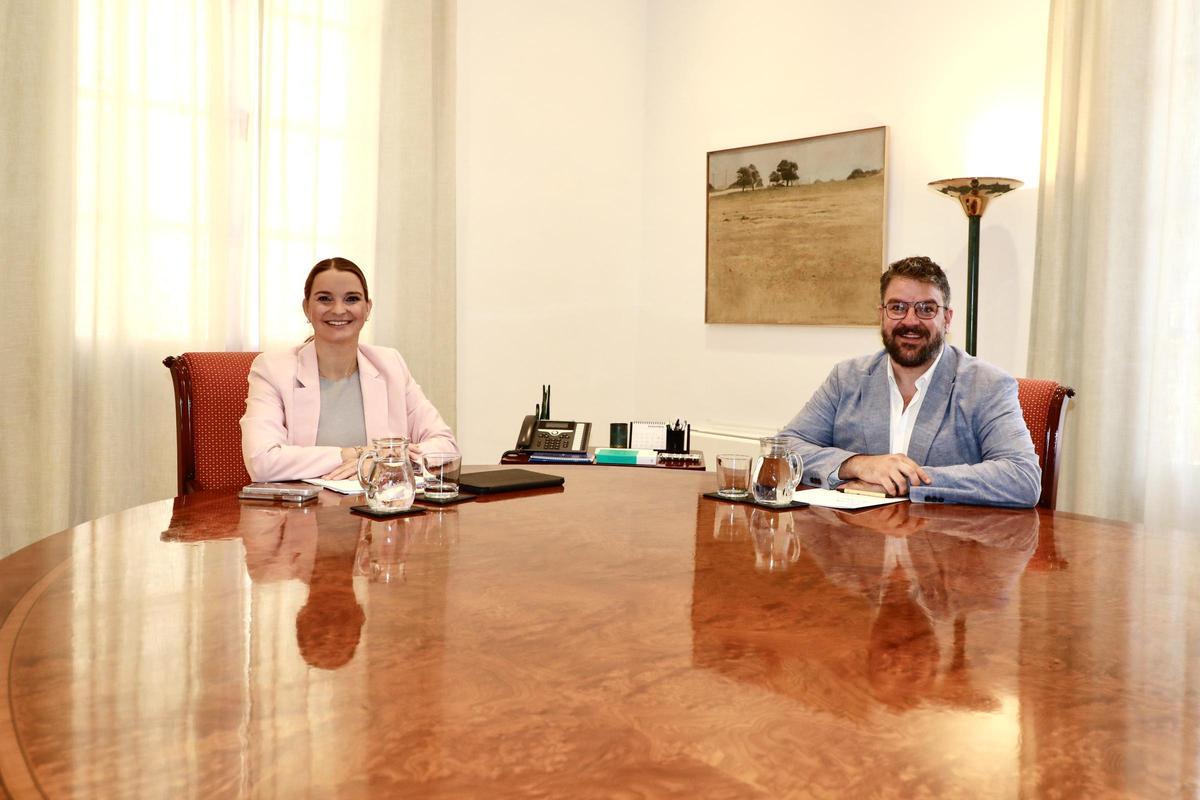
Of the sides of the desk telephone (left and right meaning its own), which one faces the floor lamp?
left

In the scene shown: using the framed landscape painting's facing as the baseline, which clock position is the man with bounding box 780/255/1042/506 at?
The man is roughly at 10 o'clock from the framed landscape painting.

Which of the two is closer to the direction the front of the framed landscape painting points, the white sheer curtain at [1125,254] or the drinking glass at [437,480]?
the drinking glass

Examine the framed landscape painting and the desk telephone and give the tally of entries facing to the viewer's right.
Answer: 0

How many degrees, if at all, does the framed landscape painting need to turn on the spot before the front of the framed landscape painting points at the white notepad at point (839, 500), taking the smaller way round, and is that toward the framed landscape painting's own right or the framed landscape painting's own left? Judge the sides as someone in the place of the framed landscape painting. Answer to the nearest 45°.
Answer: approximately 45° to the framed landscape painting's own left

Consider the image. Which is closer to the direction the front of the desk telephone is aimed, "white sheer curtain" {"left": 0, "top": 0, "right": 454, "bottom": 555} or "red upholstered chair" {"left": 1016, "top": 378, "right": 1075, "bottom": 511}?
the red upholstered chair

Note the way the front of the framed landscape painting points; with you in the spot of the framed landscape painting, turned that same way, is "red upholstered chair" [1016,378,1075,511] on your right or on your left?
on your left

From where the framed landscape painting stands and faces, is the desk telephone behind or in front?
in front

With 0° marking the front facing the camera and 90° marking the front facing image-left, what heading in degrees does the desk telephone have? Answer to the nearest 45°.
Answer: approximately 0°

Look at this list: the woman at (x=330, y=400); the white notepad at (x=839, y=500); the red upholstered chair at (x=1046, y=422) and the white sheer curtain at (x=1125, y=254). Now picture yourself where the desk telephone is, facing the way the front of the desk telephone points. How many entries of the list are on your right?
1

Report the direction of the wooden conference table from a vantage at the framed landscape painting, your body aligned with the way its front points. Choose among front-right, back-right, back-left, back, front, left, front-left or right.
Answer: front-left

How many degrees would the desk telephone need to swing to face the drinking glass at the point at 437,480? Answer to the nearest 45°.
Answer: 0° — it already faces it

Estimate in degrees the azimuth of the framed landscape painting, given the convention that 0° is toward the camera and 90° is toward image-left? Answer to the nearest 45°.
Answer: approximately 45°

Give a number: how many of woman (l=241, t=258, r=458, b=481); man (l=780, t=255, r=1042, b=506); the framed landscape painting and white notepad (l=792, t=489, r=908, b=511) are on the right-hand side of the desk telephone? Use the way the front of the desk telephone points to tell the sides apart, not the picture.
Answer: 1

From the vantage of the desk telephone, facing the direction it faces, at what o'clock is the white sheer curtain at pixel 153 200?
The white sheer curtain is roughly at 4 o'clock from the desk telephone.
